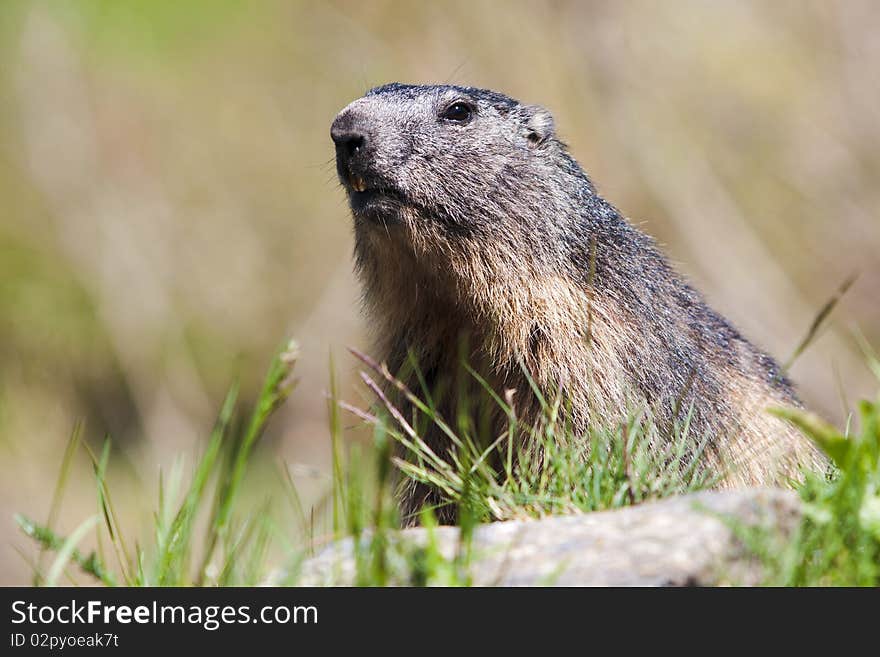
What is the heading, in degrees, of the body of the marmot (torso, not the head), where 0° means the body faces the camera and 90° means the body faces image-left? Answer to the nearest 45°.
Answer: approximately 45°
